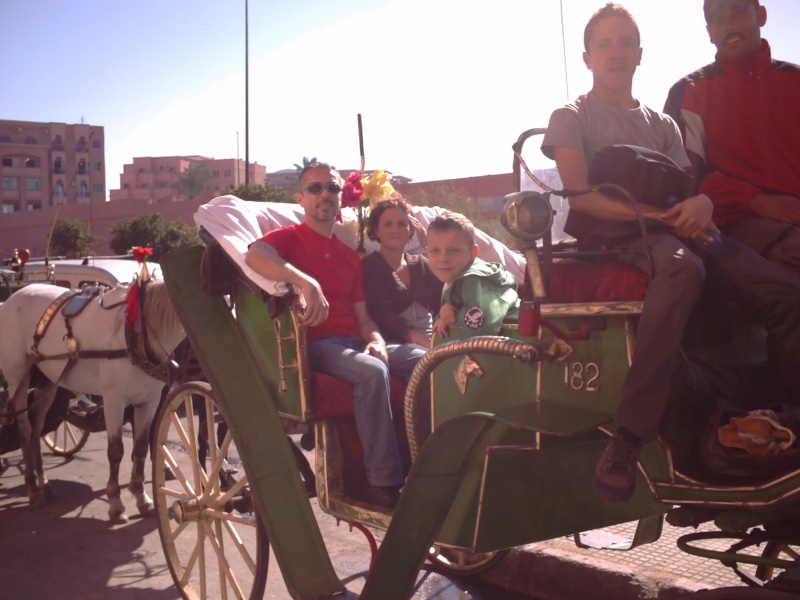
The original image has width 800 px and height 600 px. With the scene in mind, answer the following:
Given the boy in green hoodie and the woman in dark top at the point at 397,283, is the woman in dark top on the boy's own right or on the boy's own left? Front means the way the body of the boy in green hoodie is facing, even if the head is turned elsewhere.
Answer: on the boy's own right

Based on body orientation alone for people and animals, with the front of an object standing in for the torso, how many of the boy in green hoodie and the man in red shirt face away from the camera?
0

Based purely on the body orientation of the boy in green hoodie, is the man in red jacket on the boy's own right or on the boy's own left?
on the boy's own left

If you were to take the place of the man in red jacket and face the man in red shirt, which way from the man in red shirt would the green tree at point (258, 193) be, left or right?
right

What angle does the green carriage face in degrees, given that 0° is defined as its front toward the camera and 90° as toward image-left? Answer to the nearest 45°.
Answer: approximately 315°

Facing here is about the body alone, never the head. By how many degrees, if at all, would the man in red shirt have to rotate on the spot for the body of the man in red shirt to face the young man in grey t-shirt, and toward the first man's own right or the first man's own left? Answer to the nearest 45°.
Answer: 0° — they already face them

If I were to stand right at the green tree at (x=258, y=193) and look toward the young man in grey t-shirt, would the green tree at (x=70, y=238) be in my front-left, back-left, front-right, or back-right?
back-right
